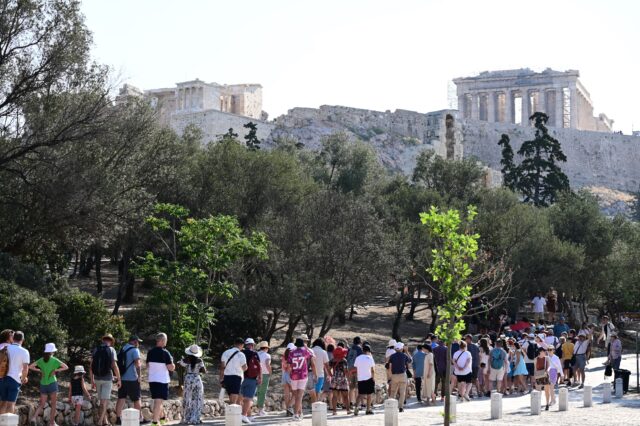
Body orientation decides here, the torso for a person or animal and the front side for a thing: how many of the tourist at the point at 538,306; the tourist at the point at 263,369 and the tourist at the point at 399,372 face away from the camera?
2

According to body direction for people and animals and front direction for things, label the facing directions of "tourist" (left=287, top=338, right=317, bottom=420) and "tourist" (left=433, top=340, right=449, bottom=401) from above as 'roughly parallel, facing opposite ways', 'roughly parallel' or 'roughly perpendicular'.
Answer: roughly parallel

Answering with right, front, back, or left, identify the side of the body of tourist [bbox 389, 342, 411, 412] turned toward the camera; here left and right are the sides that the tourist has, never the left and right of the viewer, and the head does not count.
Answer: back

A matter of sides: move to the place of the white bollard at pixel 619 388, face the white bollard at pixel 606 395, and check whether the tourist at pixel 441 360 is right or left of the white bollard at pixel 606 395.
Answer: right

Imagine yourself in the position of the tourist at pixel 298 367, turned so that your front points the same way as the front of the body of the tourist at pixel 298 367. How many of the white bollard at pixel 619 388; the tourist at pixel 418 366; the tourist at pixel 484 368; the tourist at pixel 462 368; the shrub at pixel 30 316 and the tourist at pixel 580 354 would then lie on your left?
1

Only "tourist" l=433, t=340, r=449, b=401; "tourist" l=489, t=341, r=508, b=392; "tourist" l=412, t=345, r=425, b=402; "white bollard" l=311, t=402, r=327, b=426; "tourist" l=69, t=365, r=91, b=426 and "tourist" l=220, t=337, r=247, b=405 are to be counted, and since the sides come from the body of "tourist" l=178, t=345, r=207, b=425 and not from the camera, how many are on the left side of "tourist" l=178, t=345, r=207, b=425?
1

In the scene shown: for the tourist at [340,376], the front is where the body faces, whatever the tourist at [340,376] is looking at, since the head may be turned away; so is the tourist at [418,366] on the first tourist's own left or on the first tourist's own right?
on the first tourist's own right

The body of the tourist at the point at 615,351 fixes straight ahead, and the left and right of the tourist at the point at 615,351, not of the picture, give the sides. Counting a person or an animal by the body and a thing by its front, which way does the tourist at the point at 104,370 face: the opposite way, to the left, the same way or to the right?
to the right

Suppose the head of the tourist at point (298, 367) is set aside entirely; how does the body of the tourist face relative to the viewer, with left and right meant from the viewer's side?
facing away from the viewer

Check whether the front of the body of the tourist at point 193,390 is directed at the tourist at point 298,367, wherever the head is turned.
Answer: no

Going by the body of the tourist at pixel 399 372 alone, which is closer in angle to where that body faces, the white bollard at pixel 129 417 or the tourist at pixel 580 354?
the tourist

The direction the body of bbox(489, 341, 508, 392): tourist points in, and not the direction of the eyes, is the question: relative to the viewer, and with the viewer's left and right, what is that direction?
facing away from the viewer

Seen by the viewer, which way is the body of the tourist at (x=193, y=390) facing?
away from the camera

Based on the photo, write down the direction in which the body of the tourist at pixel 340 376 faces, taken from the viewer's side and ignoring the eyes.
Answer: away from the camera
